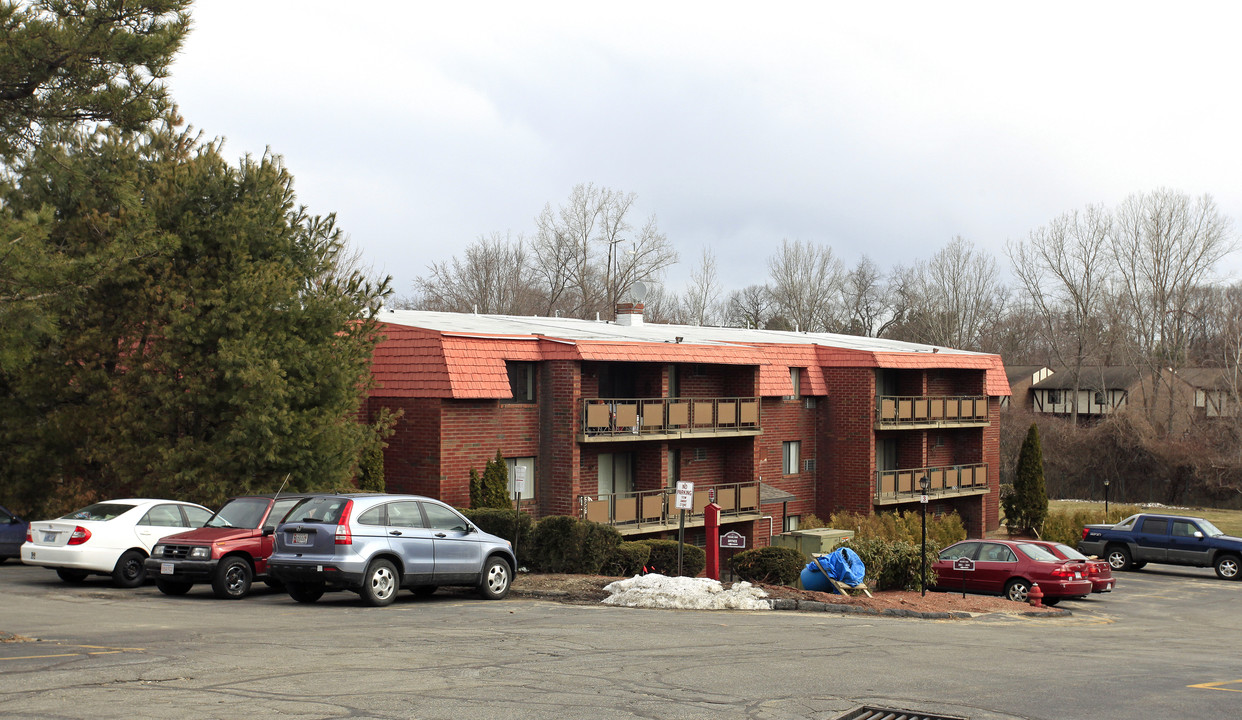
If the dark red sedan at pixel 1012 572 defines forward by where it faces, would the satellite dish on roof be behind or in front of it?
in front

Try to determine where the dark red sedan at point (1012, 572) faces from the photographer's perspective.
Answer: facing away from the viewer and to the left of the viewer

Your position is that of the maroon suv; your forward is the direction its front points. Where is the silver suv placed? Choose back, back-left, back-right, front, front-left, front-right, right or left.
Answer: left

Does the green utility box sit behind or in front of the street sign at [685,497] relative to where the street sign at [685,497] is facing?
behind

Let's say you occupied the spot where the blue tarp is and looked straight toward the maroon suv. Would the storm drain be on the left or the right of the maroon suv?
left

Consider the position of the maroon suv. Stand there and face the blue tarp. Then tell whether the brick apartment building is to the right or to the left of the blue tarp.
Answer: left

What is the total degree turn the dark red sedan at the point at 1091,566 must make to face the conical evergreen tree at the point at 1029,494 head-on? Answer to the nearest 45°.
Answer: approximately 45° to its right
